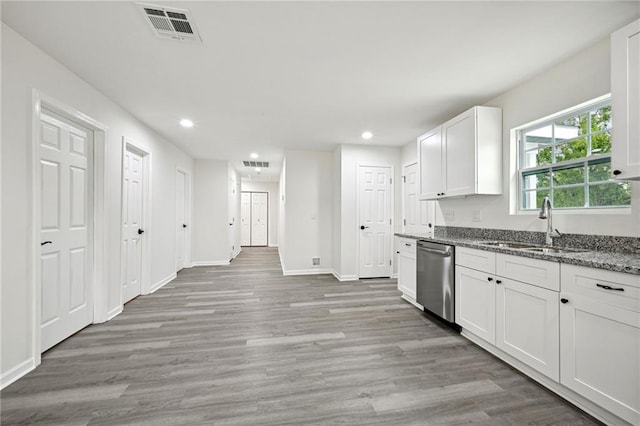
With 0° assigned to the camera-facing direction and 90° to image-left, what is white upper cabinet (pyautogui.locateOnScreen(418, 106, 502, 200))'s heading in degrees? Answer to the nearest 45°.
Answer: approximately 45°

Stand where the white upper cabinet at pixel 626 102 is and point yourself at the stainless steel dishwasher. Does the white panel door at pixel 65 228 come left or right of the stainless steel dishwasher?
left
